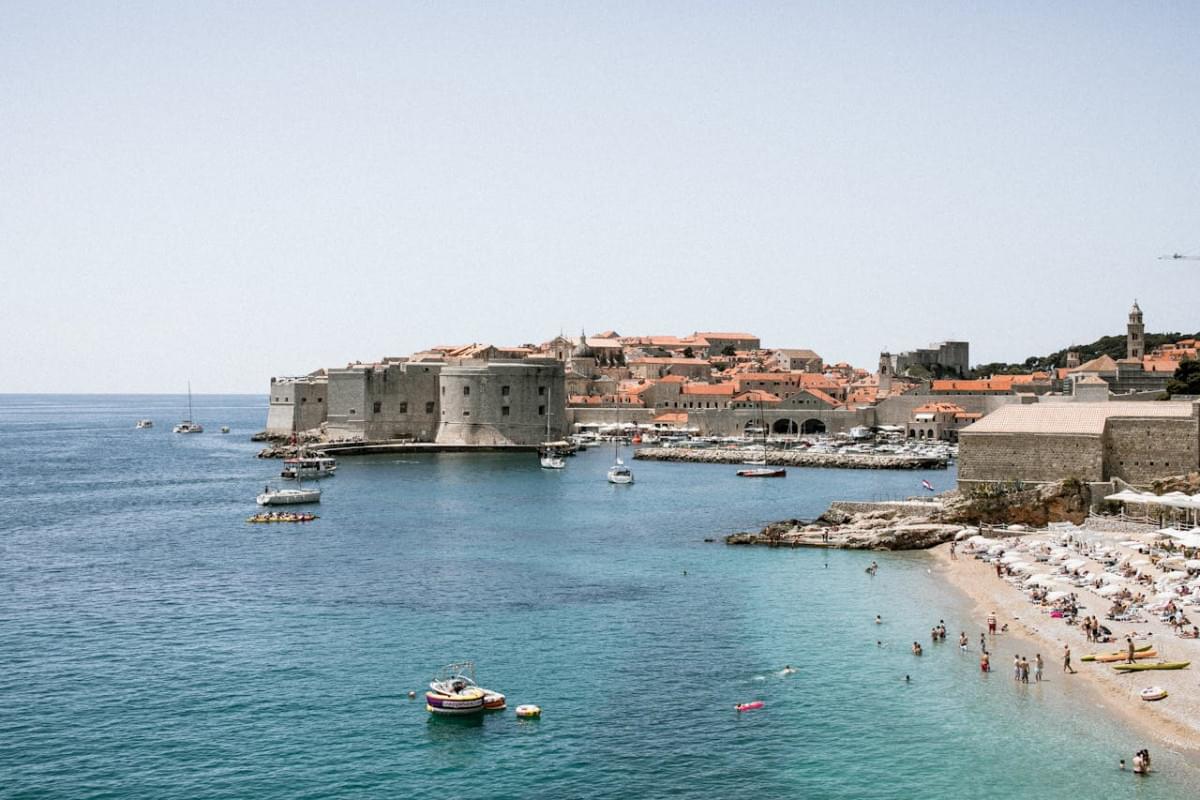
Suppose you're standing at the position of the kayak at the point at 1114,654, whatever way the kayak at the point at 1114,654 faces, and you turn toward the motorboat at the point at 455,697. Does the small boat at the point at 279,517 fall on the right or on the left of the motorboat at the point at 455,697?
right

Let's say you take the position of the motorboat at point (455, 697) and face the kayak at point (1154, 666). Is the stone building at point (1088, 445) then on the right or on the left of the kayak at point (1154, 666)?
left

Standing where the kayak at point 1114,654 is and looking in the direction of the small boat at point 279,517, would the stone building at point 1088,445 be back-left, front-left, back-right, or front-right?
front-right

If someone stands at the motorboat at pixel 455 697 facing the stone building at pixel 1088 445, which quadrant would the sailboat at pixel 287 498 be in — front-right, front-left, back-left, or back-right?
front-left

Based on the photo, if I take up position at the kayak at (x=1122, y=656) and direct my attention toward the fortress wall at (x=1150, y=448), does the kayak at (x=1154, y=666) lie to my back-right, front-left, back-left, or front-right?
back-right

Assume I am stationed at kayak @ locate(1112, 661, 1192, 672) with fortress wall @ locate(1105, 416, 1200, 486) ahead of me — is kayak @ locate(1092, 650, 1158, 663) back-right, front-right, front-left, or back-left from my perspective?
front-left
